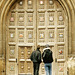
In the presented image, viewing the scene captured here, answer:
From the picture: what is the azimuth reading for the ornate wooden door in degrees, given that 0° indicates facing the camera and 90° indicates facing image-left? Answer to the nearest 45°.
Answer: approximately 0°
